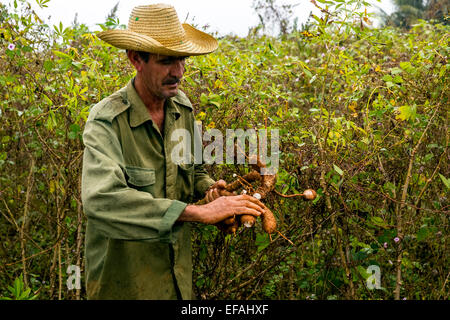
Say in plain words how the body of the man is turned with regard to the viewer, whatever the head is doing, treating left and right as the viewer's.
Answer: facing the viewer and to the right of the viewer

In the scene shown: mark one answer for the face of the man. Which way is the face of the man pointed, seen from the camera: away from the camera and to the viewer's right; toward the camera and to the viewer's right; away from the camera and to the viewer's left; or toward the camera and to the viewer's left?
toward the camera and to the viewer's right
